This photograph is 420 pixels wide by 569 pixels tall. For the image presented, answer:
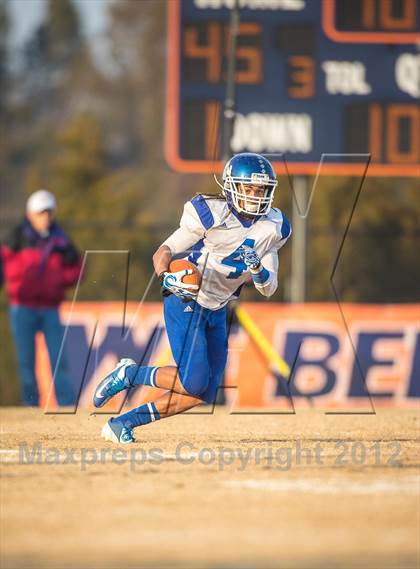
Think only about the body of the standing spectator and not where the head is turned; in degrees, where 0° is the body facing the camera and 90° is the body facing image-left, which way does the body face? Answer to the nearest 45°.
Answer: approximately 0°

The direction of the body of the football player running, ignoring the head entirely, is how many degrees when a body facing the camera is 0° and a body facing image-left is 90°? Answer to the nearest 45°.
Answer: approximately 315°

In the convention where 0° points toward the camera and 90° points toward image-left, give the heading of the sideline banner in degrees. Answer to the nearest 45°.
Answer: approximately 0°
